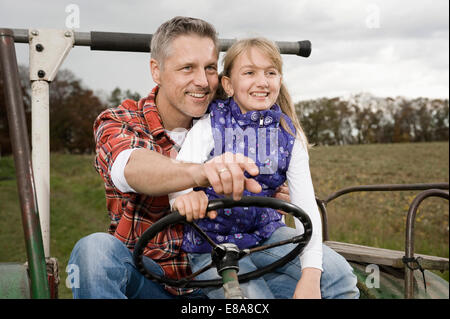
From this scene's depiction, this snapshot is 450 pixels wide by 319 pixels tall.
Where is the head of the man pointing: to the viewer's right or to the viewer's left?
to the viewer's right

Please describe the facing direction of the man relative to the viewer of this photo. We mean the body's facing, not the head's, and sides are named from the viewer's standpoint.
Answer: facing the viewer and to the right of the viewer
